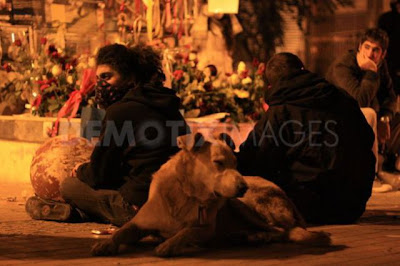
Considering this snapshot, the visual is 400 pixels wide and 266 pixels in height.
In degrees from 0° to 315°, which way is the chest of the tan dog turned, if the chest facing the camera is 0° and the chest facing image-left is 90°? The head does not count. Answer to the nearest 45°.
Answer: approximately 45°

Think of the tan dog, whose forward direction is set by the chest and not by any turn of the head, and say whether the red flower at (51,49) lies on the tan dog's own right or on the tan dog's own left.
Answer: on the tan dog's own right

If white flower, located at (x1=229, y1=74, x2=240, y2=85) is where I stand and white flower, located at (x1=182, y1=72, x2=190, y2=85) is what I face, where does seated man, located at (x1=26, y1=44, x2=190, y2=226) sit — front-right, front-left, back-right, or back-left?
front-left

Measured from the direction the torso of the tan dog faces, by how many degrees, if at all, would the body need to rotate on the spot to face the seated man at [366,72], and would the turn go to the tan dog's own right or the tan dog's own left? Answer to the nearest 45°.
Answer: approximately 180°

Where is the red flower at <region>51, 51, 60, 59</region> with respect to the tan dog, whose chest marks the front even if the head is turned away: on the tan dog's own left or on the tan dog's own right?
on the tan dog's own right

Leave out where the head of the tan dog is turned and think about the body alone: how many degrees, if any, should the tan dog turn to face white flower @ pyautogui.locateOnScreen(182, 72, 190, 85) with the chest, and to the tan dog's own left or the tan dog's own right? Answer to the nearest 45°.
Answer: approximately 135° to the tan dog's own right

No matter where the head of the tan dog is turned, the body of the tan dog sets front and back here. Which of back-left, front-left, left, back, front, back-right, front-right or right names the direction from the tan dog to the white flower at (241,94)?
back-right

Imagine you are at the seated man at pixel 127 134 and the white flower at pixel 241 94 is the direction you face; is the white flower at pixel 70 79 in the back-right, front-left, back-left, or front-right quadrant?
front-left

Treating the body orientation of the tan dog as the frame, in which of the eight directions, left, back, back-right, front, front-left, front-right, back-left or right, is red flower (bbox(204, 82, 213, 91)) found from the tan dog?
back-right
